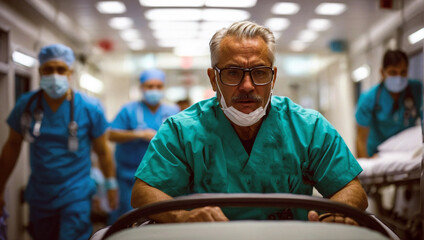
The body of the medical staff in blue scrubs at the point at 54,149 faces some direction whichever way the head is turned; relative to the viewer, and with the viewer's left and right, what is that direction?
facing the viewer

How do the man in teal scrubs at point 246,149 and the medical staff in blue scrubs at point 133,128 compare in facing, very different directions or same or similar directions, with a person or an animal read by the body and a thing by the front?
same or similar directions

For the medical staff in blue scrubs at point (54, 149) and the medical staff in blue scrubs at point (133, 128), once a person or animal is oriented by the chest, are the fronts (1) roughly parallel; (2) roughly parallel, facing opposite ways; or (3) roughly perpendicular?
roughly parallel

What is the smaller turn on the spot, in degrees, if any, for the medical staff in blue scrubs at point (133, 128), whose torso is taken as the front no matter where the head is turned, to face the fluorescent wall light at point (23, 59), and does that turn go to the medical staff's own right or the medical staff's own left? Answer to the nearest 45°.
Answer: approximately 45° to the medical staff's own right

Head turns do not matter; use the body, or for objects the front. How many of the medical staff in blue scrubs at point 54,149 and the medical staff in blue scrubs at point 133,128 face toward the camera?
2

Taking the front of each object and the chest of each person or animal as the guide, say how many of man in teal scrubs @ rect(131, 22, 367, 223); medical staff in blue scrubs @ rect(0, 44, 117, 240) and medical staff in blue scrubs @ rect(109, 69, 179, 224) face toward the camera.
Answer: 3

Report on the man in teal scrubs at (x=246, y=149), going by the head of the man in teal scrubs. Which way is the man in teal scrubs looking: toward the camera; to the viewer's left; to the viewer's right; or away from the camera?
toward the camera

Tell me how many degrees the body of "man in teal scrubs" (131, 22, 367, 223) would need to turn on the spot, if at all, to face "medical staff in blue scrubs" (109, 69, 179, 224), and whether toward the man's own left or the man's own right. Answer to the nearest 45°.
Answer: approximately 135° to the man's own right

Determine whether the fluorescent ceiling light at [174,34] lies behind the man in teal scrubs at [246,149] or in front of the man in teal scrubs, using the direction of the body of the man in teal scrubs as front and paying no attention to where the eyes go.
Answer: behind

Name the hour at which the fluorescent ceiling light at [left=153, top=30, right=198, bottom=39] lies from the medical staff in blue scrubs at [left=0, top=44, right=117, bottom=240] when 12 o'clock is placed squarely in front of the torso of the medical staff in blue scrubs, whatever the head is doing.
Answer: The fluorescent ceiling light is roughly at 7 o'clock from the medical staff in blue scrubs.

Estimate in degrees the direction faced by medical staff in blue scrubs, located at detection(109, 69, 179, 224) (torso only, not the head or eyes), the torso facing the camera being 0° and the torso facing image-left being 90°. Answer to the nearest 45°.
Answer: approximately 0°

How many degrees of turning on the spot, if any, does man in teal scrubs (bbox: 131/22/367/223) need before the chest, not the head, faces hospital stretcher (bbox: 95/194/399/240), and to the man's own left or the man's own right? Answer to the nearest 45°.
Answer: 0° — they already face it

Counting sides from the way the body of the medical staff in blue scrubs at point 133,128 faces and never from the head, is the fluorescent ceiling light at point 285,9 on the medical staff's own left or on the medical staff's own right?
on the medical staff's own left

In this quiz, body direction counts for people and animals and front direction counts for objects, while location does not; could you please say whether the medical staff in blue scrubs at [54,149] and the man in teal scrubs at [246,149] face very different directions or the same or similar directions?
same or similar directions

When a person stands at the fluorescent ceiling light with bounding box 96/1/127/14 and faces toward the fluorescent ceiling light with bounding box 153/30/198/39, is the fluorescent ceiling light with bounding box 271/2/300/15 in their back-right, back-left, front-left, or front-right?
front-right

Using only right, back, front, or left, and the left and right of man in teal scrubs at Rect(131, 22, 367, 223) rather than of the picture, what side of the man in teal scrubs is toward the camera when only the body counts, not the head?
front
